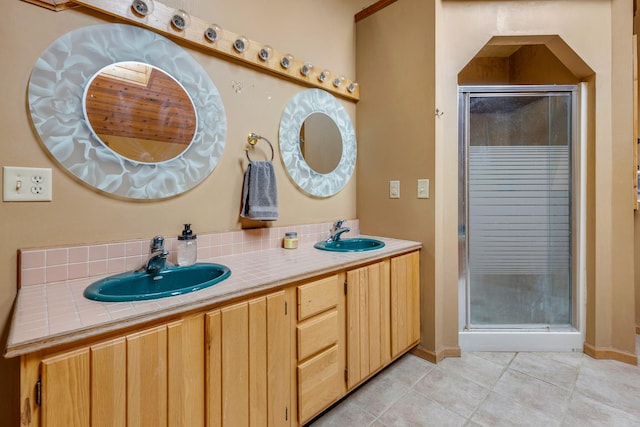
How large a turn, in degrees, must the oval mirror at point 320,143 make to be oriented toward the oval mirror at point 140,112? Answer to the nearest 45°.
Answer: approximately 90° to its right

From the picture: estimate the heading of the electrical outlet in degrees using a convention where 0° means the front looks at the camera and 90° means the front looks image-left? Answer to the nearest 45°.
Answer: approximately 0°

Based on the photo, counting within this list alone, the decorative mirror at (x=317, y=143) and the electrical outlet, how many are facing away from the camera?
0

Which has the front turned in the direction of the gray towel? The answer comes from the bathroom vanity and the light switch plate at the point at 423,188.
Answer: the light switch plate

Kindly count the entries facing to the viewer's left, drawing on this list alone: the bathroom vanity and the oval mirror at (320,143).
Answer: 0

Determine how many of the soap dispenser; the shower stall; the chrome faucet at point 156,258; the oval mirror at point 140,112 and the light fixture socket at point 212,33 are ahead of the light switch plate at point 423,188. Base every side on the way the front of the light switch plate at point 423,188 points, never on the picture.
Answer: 4

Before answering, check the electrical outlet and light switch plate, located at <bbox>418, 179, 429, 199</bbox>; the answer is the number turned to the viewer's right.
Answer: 0

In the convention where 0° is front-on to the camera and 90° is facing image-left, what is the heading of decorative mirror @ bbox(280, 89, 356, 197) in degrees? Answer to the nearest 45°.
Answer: approximately 315°

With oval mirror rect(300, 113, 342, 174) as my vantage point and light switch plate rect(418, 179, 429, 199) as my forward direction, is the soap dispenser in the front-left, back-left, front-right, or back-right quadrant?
back-right
